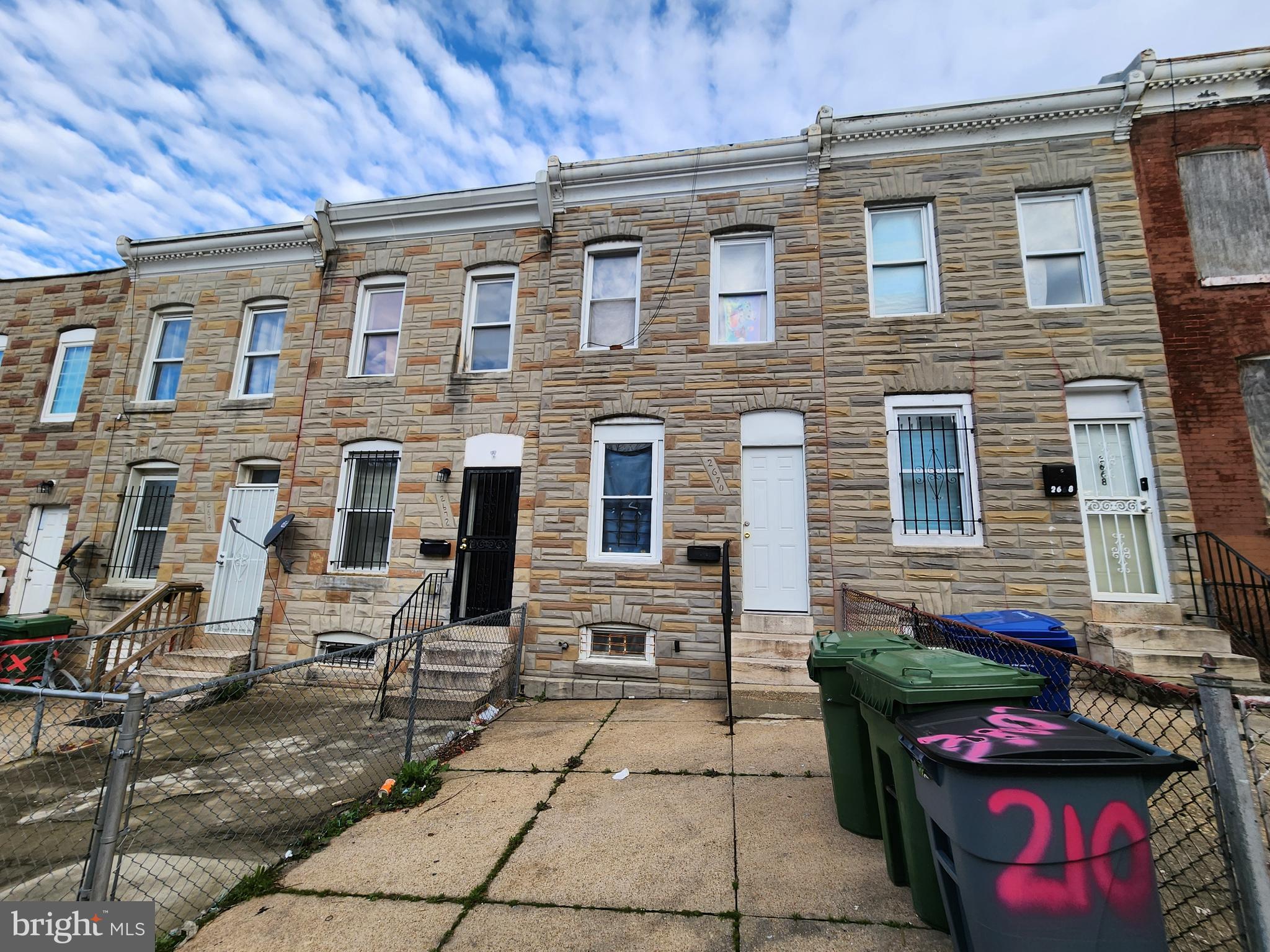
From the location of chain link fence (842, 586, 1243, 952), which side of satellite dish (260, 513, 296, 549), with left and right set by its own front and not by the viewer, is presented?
left

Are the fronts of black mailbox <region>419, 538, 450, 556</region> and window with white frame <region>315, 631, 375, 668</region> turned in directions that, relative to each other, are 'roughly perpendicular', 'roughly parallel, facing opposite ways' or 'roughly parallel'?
roughly parallel

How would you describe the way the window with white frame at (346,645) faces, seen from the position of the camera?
facing the viewer

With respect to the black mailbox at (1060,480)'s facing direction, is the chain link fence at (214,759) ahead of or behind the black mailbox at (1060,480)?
ahead

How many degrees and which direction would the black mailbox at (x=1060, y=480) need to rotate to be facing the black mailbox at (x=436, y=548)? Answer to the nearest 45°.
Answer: approximately 45° to its right

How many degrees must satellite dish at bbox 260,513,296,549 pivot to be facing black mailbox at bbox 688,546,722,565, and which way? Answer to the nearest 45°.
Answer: approximately 90° to its left

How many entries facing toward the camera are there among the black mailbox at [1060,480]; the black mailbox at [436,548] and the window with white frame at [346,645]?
3

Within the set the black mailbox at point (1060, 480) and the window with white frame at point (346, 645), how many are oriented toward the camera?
2

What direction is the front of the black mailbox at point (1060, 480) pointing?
toward the camera

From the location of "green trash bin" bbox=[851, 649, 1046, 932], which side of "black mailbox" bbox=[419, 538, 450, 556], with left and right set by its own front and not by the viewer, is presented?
front
